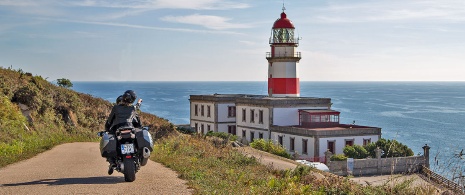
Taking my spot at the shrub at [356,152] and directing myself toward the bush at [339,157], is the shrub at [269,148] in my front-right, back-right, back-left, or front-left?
front-right

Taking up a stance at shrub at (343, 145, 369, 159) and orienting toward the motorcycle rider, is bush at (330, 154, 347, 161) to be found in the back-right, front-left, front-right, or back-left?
front-right

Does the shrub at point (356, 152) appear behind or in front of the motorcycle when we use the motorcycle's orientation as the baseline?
in front

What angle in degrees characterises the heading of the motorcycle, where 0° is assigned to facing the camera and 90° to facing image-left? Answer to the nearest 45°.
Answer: approximately 180°

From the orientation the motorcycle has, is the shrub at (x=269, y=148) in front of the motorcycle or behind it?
in front
